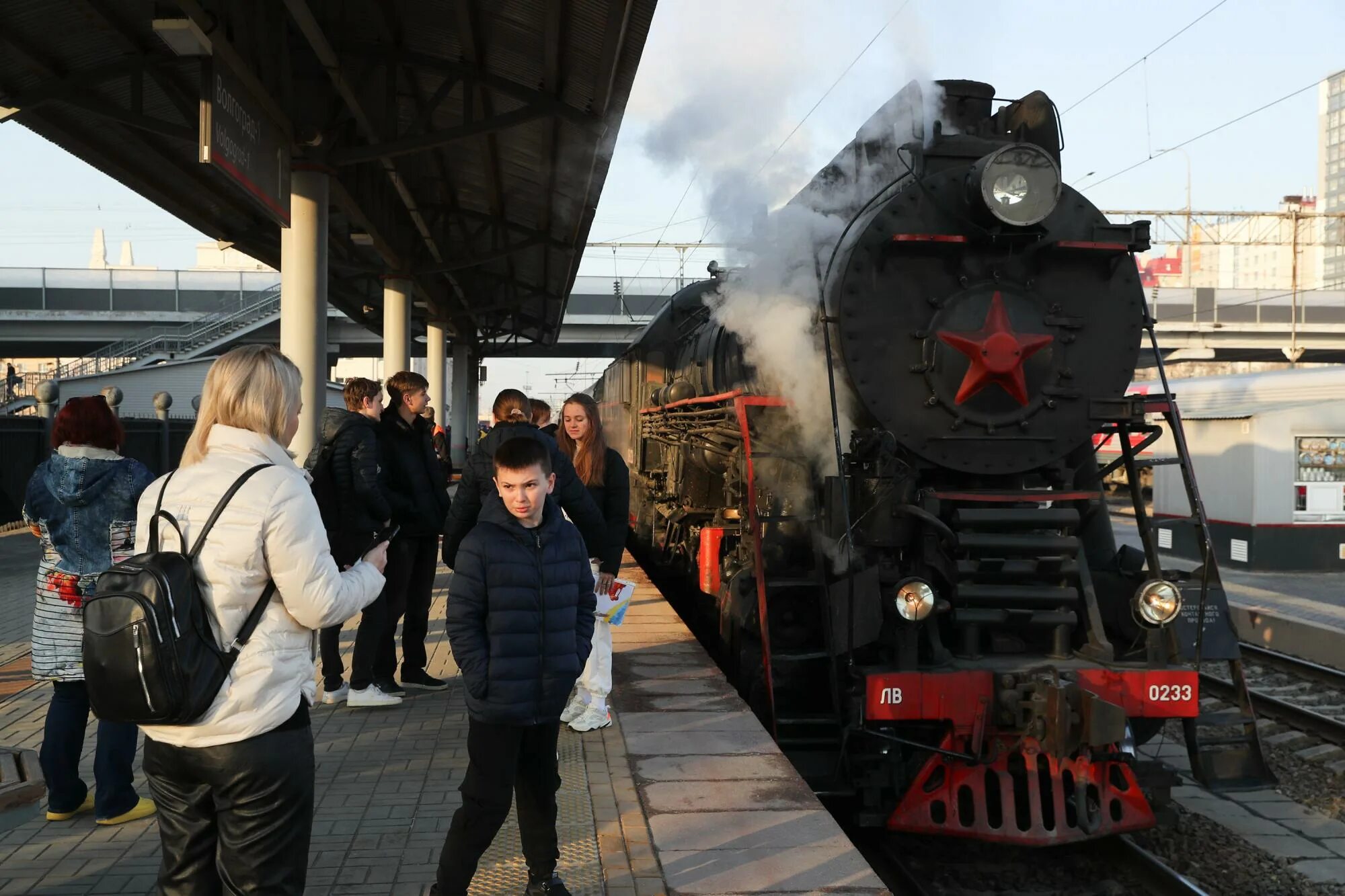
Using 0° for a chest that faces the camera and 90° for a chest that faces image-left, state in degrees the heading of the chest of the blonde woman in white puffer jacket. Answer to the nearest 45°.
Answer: approximately 225°

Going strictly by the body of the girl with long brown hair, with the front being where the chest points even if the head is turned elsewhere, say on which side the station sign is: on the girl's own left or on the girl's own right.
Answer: on the girl's own right

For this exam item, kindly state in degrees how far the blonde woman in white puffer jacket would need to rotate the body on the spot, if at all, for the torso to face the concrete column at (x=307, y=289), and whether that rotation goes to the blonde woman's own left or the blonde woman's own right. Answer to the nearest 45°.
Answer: approximately 45° to the blonde woman's own left

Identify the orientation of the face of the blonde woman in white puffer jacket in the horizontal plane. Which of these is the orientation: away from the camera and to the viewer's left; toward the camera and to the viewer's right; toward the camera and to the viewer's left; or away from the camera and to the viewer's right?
away from the camera and to the viewer's right

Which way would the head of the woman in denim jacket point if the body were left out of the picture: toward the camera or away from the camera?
away from the camera

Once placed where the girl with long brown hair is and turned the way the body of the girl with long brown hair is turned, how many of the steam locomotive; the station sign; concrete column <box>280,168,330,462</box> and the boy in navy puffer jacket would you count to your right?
2

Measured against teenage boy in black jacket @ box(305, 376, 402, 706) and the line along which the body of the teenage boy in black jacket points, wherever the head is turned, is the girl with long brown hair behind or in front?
in front

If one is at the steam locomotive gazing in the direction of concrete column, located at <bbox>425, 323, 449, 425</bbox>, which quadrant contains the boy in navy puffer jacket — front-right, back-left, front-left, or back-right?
back-left

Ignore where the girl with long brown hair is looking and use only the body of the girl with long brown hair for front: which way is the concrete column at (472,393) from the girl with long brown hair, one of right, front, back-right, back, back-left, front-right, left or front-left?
back-right

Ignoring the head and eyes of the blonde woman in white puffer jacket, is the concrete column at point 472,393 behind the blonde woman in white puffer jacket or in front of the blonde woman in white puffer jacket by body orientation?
in front

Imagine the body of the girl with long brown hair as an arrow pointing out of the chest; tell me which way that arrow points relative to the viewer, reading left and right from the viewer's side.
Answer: facing the viewer and to the left of the viewer

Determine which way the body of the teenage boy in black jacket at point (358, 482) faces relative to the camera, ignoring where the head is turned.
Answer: to the viewer's right

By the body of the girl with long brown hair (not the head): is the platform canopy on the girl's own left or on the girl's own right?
on the girl's own right
